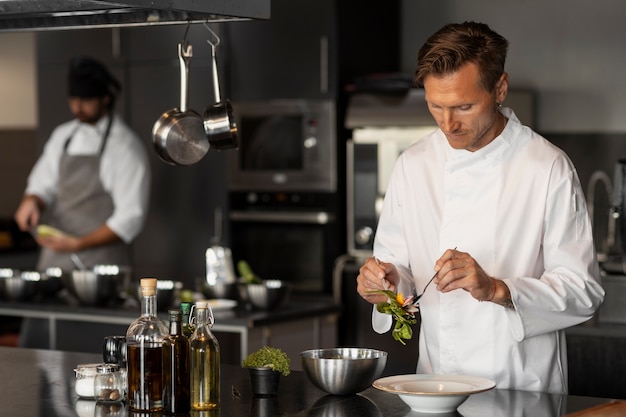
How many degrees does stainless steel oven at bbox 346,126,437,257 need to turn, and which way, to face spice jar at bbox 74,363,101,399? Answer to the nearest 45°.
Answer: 0° — it already faces it

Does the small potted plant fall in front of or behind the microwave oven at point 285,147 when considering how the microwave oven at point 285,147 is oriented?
in front

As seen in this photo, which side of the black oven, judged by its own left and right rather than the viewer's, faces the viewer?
front

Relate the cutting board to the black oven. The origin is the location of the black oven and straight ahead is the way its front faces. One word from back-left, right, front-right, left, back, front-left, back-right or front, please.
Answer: front

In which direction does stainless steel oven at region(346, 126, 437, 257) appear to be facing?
toward the camera

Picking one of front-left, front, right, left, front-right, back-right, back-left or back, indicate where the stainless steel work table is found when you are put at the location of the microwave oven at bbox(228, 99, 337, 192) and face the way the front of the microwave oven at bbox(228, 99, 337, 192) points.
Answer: front

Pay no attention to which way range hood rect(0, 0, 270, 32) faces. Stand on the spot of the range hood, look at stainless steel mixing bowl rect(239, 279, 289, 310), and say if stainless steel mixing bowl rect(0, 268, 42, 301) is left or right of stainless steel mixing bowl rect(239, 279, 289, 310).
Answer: left

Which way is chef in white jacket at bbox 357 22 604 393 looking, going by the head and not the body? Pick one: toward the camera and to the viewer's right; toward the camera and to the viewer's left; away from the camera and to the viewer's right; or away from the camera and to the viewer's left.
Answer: toward the camera and to the viewer's left

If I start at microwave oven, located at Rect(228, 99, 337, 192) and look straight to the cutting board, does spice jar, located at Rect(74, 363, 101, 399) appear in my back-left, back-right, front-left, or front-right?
front-right

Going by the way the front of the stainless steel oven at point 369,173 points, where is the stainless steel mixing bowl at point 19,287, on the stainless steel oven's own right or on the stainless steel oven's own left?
on the stainless steel oven's own right

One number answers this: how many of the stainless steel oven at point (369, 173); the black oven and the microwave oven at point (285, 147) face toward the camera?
3

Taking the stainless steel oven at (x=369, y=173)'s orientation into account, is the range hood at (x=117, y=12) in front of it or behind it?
in front

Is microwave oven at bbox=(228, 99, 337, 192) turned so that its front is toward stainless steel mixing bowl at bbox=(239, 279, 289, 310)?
yes

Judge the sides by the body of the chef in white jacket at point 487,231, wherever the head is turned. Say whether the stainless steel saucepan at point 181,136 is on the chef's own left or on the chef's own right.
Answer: on the chef's own right

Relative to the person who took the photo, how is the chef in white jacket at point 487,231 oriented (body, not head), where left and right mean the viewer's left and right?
facing the viewer and to the left of the viewer

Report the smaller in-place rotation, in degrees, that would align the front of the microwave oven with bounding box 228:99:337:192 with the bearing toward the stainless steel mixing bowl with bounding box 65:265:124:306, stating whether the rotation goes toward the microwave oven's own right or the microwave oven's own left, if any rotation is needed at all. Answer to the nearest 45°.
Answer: approximately 45° to the microwave oven's own right

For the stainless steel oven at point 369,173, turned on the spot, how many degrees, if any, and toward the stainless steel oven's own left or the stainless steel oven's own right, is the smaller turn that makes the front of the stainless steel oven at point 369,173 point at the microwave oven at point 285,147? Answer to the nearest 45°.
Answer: approximately 90° to the stainless steel oven's own right

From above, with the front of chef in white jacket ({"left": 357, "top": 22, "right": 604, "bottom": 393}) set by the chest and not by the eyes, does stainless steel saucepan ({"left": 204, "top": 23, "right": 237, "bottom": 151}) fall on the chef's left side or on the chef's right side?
on the chef's right side

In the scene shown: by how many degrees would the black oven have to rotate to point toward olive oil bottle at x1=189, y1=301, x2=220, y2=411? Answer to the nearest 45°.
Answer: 0° — it already faces it

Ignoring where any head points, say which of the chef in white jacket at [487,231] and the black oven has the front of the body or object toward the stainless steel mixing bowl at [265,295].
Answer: the black oven
